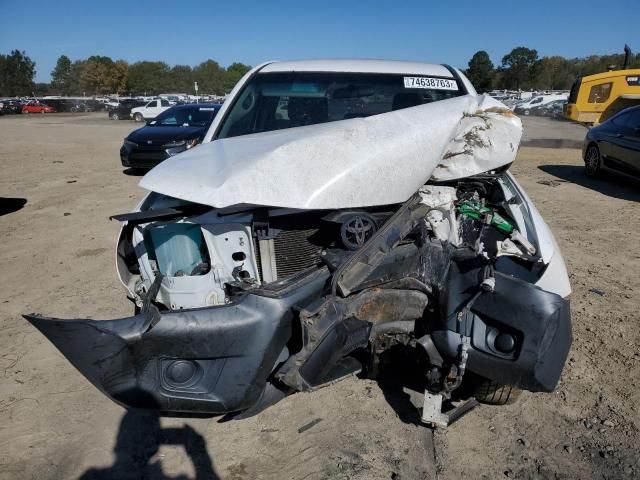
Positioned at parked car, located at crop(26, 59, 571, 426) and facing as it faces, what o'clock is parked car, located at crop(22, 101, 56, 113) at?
parked car, located at crop(22, 101, 56, 113) is roughly at 5 o'clock from parked car, located at crop(26, 59, 571, 426).

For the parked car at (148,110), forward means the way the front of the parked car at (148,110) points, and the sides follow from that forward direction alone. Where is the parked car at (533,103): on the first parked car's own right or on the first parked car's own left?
on the first parked car's own left

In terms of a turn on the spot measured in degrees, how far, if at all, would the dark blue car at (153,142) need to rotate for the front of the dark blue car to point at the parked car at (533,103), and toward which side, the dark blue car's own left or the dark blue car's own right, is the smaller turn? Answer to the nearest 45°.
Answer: approximately 180°

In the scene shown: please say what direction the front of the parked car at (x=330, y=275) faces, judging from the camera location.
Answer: facing the viewer

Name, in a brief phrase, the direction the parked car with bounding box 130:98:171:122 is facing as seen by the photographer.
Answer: facing the viewer and to the left of the viewer

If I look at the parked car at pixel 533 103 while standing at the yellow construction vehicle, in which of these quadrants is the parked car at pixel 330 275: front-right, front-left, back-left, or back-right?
back-left

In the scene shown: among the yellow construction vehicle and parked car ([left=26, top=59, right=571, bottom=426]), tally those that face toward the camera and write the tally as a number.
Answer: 1
